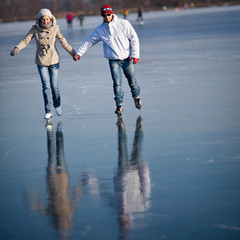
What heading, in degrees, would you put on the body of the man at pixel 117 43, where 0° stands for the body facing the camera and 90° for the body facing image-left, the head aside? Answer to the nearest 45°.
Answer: approximately 0°

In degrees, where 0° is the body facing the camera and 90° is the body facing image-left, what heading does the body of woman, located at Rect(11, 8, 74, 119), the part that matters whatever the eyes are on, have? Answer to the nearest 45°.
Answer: approximately 0°

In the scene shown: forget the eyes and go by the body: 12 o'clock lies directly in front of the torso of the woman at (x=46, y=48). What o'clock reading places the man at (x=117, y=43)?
The man is roughly at 9 o'clock from the woman.

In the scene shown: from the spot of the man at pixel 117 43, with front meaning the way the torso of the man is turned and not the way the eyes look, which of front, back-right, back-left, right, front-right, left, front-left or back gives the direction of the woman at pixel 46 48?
right

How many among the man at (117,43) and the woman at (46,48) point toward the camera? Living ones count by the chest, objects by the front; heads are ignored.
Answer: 2
